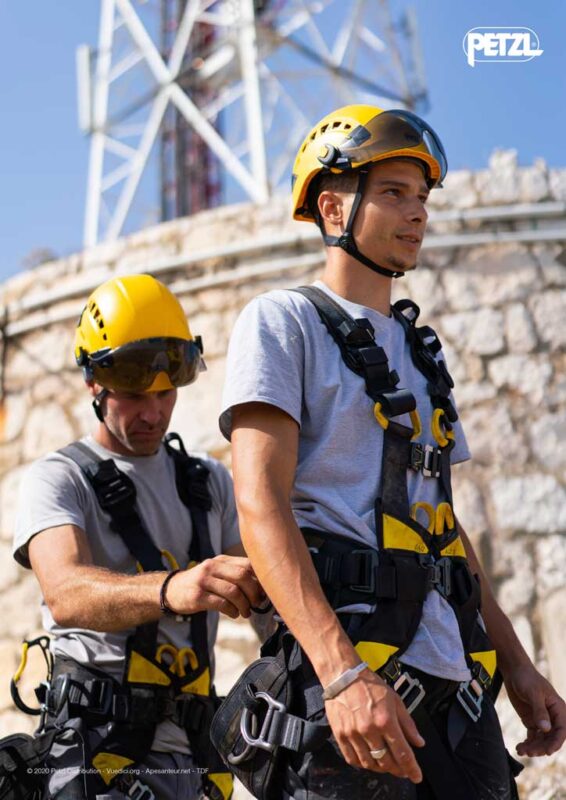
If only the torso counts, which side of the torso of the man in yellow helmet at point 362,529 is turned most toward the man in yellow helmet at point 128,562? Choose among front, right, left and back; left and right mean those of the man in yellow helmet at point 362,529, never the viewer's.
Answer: back

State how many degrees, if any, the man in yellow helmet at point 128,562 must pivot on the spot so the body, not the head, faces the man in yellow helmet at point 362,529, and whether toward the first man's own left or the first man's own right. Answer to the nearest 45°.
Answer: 0° — they already face them

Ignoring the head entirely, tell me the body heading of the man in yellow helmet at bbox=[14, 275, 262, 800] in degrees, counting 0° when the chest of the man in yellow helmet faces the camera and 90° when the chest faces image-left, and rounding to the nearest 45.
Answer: approximately 315°
